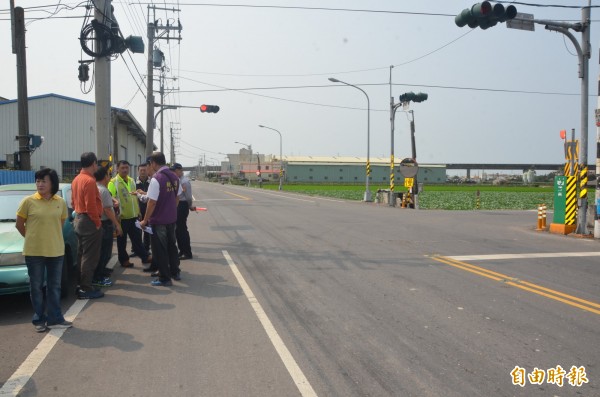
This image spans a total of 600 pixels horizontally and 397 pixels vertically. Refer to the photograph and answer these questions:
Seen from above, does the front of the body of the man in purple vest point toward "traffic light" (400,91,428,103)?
no

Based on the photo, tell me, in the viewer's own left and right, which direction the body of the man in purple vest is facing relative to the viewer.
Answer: facing away from the viewer and to the left of the viewer

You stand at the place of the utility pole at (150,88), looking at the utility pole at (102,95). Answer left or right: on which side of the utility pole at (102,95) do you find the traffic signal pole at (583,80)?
left

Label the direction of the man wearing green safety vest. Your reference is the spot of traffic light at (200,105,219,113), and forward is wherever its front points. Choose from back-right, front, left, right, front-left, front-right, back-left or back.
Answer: front

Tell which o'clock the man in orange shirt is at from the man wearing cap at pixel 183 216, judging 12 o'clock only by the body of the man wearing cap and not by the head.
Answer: The man in orange shirt is roughly at 10 o'clock from the man wearing cap.

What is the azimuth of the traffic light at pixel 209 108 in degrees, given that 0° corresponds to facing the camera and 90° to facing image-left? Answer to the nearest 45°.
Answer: approximately 0°

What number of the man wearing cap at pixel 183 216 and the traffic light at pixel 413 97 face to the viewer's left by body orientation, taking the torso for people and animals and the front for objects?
1

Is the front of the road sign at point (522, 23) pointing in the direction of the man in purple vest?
no

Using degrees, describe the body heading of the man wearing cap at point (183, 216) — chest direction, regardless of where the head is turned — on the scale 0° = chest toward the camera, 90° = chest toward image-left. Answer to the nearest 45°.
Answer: approximately 90°

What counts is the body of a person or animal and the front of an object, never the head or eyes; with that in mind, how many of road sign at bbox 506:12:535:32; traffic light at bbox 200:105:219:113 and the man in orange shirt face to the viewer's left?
0

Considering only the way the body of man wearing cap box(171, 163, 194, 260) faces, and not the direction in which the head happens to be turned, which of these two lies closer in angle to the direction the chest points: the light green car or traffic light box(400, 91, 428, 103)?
the light green car

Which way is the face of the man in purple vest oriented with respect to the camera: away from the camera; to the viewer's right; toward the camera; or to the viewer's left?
to the viewer's left

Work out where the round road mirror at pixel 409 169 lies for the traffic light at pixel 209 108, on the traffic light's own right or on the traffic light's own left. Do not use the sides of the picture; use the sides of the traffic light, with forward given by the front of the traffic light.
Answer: on the traffic light's own left
